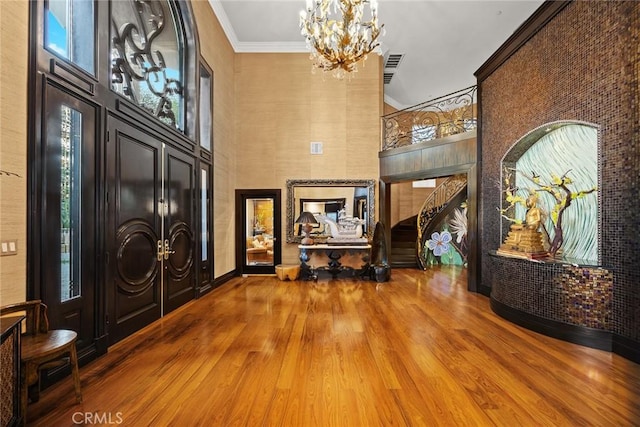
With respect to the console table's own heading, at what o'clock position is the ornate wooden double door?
The ornate wooden double door is roughly at 1 o'clock from the console table.

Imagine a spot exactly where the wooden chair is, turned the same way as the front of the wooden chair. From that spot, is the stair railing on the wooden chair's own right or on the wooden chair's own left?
on the wooden chair's own left

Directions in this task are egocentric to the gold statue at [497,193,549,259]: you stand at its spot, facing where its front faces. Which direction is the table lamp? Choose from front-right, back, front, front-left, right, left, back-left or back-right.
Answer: front-right

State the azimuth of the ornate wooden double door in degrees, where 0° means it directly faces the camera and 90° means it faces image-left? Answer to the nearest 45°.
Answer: approximately 315°

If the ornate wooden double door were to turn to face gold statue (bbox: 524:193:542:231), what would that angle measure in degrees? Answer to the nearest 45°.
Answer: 0° — it already faces it

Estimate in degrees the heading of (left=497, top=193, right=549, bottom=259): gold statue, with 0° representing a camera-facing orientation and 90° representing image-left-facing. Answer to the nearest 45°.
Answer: approximately 45°

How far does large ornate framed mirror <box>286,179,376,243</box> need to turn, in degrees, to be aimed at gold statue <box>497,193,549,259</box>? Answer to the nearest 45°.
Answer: approximately 45° to its left

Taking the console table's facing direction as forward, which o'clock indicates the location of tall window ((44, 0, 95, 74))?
The tall window is roughly at 1 o'clock from the console table.

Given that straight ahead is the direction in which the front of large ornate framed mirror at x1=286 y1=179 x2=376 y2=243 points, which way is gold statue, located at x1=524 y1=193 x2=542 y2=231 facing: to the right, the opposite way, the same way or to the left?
to the right
